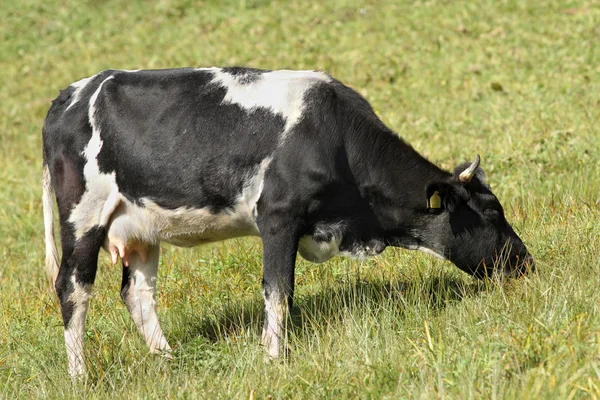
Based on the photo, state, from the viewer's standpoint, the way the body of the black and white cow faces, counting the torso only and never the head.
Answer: to the viewer's right
